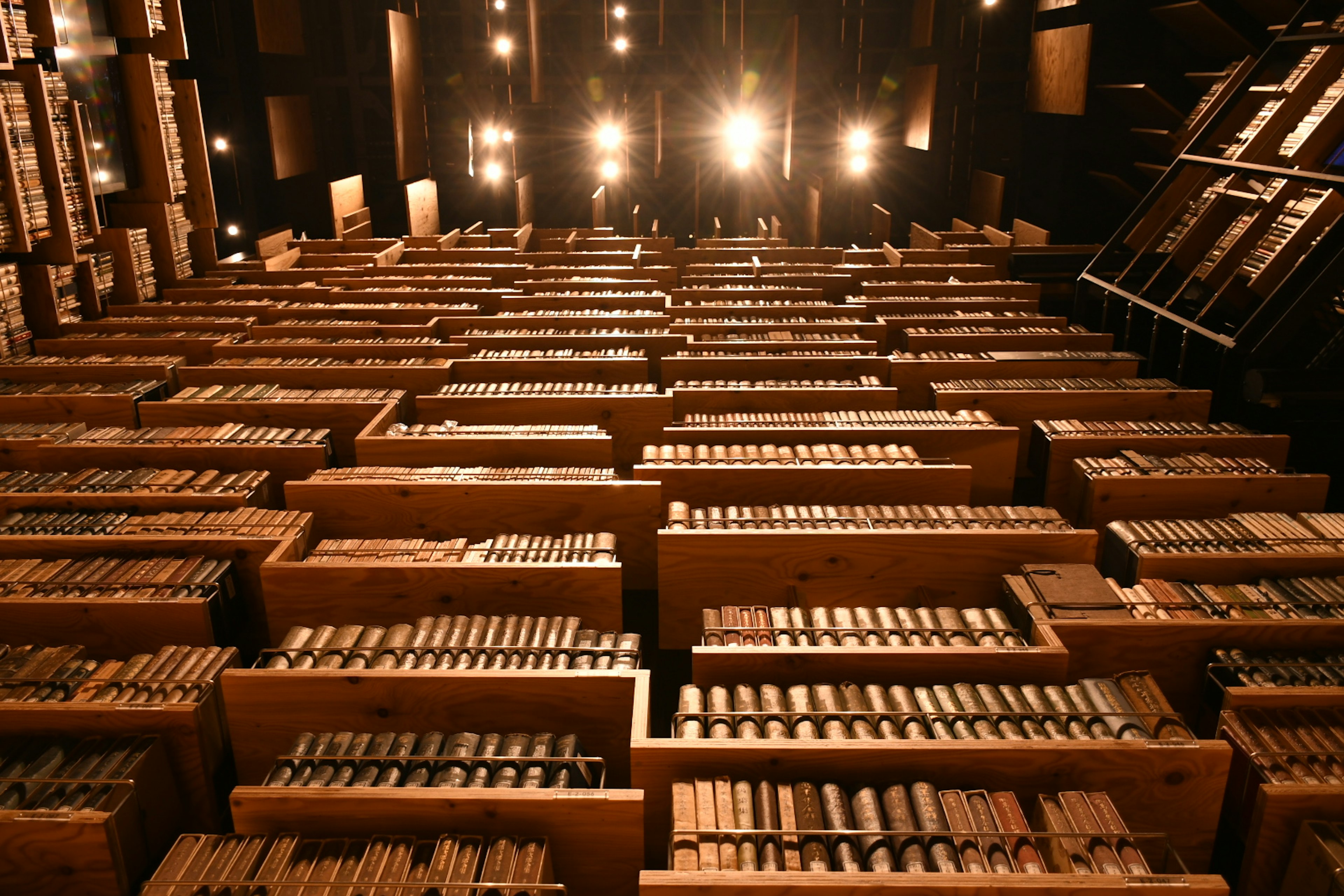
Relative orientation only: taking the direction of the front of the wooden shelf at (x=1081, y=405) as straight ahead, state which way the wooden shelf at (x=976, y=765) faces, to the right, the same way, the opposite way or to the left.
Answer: the same way

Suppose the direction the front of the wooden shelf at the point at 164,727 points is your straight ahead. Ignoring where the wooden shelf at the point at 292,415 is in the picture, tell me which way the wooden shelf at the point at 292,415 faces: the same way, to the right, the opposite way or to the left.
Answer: the same way

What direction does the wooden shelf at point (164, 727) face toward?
toward the camera

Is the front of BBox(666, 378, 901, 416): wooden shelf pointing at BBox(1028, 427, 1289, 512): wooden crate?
no

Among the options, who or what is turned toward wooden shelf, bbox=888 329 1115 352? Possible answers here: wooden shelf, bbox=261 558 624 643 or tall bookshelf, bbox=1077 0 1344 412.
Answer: the tall bookshelf

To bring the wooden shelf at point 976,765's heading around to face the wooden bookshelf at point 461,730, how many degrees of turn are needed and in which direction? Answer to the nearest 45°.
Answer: approximately 90° to its right

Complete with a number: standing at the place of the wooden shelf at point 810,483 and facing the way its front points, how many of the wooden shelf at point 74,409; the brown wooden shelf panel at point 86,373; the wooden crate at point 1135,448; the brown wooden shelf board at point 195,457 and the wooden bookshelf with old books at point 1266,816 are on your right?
3

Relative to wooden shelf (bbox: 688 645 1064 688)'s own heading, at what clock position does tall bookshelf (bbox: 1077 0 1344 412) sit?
The tall bookshelf is roughly at 7 o'clock from the wooden shelf.

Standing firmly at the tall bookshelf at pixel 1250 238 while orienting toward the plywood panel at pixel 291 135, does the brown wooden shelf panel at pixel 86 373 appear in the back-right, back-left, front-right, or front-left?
front-left

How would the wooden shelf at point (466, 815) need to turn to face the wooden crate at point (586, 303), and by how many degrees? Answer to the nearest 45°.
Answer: approximately 180°

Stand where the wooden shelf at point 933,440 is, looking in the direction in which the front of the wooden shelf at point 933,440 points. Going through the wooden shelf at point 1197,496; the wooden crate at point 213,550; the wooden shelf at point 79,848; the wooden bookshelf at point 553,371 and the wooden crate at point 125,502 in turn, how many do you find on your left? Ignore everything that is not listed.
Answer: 1

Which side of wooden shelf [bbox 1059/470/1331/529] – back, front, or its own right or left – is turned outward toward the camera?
front

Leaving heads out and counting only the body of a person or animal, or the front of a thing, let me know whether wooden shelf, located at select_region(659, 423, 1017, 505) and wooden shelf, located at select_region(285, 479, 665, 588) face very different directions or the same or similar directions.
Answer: same or similar directions

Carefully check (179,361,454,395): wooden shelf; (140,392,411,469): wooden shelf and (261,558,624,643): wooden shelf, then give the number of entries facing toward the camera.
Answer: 3

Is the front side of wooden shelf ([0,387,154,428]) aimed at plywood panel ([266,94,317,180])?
no

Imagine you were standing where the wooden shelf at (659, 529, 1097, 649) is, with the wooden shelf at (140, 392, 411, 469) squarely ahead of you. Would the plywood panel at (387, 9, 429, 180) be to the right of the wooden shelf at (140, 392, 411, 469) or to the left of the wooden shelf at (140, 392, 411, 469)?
right

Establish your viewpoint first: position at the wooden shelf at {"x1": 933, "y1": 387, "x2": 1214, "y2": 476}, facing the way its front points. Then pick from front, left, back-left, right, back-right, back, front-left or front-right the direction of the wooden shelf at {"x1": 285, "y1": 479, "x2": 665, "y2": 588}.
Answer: front-right

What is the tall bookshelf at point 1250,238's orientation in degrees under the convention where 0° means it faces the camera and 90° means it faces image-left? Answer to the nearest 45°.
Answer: approximately 45°

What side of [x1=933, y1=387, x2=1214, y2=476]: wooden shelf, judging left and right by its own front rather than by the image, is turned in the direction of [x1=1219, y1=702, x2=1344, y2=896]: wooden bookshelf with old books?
front

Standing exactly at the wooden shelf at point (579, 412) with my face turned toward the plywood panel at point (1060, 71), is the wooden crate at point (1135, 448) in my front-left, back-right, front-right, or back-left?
front-right

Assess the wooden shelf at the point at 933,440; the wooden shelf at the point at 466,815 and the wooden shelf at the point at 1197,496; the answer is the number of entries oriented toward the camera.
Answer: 3

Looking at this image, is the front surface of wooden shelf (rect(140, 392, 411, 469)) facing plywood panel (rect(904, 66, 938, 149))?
no

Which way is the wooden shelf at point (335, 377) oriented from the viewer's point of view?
toward the camera

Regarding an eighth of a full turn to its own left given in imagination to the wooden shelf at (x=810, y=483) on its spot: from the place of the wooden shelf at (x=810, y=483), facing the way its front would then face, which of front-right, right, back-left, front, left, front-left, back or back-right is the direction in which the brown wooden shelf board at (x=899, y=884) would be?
front-right

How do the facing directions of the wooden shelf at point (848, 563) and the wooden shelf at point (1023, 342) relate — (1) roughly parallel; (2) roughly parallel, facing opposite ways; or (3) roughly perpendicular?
roughly parallel

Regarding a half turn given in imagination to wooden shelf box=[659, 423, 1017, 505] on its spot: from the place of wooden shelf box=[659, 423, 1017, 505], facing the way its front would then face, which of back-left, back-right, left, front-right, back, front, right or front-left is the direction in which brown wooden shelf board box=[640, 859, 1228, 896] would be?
back
